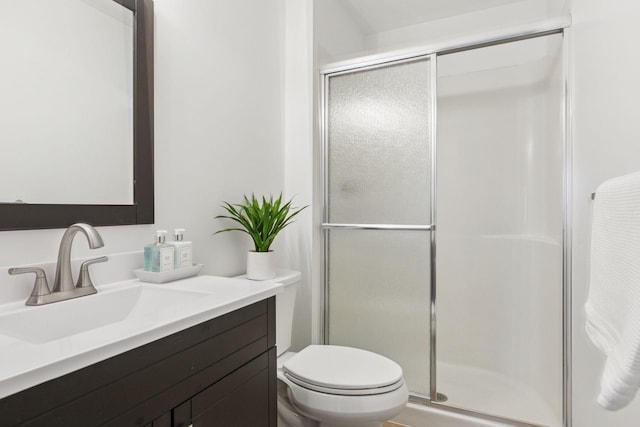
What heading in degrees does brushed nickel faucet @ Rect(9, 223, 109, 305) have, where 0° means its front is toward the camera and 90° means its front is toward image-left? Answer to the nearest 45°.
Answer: approximately 315°

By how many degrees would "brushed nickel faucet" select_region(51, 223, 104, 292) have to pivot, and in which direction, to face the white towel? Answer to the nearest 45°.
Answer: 0° — it already faces it

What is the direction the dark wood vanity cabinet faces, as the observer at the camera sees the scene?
facing the viewer and to the right of the viewer
